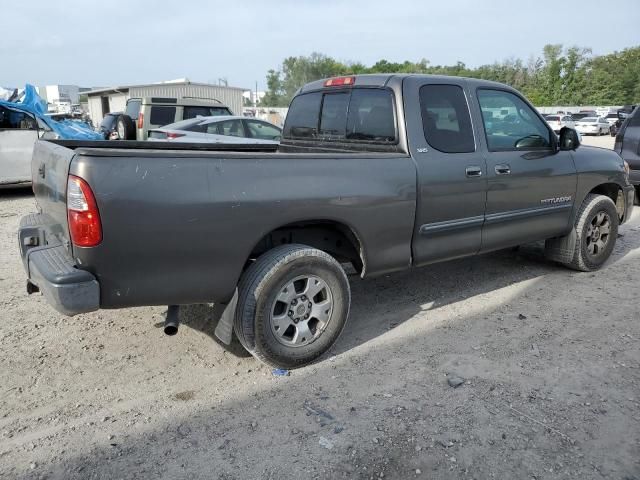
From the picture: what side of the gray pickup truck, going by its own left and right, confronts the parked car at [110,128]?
left

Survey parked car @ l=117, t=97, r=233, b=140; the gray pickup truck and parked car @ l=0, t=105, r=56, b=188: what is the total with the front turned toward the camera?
0

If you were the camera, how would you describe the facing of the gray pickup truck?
facing away from the viewer and to the right of the viewer

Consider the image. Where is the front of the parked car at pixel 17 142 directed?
to the viewer's right

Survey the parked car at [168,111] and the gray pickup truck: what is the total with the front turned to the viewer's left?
0

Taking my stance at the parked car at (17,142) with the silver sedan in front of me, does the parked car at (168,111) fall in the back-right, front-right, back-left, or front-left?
front-left

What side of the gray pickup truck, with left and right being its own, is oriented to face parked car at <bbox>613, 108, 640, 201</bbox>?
front

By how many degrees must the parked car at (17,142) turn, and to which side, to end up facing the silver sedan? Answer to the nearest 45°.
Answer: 0° — it already faces it

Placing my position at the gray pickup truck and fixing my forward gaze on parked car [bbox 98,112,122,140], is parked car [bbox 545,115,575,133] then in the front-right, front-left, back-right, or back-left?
front-right

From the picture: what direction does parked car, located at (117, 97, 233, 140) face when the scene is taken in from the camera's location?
facing away from the viewer and to the right of the viewer

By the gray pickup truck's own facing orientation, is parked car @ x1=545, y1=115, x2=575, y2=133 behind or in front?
in front

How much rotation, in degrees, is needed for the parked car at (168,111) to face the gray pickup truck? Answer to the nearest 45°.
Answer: approximately 135° to its right
